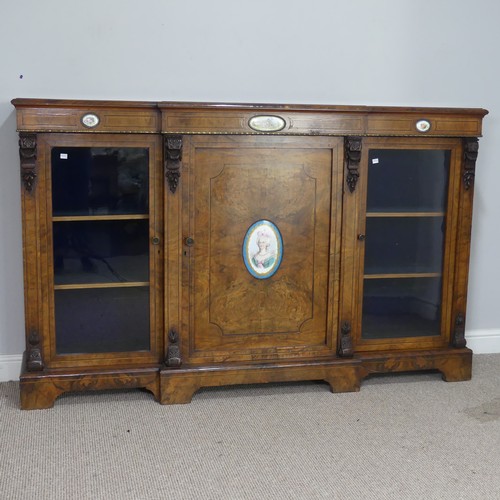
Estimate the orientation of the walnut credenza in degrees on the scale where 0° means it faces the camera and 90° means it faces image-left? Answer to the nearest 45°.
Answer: approximately 0°
